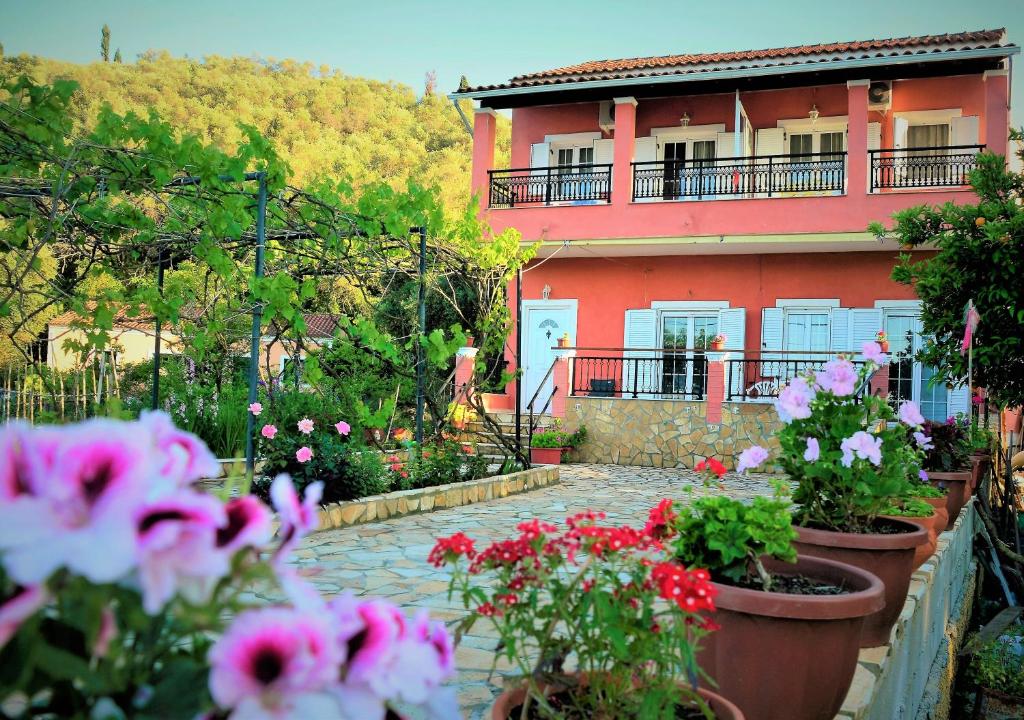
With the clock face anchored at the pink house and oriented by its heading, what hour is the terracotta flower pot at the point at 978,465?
The terracotta flower pot is roughly at 11 o'clock from the pink house.

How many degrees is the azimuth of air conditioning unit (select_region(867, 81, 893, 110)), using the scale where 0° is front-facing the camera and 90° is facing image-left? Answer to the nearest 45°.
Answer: approximately 0°

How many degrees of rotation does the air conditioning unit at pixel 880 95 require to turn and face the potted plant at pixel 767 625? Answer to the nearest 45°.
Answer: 0° — it already faces it

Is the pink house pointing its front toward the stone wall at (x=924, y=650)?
yes
